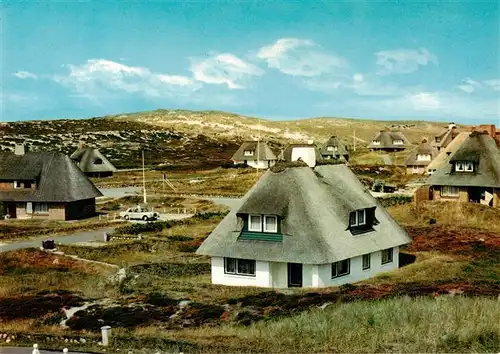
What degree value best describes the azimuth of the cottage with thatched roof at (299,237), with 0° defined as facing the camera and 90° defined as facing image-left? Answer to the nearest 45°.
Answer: approximately 45°

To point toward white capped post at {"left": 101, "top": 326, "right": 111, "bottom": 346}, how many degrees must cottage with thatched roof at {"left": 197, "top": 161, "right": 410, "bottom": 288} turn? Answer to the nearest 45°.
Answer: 0° — it already faces it
